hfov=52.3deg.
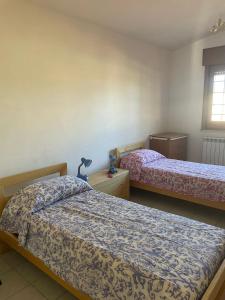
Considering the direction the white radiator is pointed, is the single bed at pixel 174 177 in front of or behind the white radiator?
in front

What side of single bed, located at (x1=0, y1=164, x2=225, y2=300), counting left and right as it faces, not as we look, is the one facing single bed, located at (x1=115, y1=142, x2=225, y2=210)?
left

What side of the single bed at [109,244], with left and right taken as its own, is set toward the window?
left

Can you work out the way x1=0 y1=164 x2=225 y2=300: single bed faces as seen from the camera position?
facing the viewer and to the right of the viewer

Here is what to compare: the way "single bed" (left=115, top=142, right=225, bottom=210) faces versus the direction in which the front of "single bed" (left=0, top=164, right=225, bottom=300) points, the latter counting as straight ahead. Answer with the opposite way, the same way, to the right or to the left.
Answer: the same way

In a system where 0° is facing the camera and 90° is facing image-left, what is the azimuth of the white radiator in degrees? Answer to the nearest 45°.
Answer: approximately 45°

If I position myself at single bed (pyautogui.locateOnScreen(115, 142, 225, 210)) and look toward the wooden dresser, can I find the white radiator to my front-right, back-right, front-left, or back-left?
front-right

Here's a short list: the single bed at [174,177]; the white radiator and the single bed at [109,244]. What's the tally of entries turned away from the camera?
0

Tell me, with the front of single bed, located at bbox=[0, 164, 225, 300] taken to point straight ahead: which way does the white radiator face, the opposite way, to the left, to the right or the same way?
to the right

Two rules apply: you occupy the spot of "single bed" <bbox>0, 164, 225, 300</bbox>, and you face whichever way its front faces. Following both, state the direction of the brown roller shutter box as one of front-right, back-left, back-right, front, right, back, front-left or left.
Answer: left

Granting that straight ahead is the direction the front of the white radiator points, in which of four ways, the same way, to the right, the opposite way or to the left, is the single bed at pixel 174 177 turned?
to the left

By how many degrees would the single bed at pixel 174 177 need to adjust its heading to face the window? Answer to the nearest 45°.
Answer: approximately 90° to its left

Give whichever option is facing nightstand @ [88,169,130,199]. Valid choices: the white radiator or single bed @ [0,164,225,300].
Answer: the white radiator

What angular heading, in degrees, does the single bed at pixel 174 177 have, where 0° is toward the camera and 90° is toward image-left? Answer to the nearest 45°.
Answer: approximately 315°

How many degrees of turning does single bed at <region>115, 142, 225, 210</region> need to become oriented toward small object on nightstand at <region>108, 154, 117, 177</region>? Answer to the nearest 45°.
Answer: approximately 135° to its right
